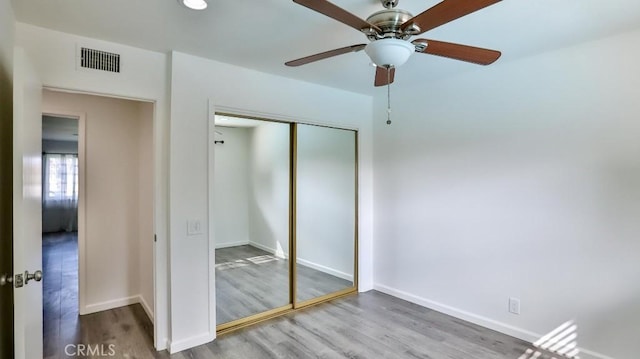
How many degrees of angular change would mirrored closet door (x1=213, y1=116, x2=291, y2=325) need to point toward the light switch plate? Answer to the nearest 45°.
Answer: approximately 90° to its right

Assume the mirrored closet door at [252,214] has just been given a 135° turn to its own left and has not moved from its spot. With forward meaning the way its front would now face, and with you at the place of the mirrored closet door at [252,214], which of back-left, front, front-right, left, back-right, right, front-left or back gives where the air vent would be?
back-left

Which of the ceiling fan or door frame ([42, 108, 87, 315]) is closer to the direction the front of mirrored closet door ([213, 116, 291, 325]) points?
the ceiling fan

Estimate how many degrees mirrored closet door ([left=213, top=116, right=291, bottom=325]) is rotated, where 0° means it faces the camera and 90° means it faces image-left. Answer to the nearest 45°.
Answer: approximately 315°

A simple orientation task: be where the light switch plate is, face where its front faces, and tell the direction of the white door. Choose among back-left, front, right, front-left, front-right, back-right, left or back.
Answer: front-right

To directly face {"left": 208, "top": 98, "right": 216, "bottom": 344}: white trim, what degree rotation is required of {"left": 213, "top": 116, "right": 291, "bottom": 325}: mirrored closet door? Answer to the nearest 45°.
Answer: approximately 90° to its right

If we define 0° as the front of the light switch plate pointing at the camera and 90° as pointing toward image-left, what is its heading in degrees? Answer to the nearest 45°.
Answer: approximately 0°
